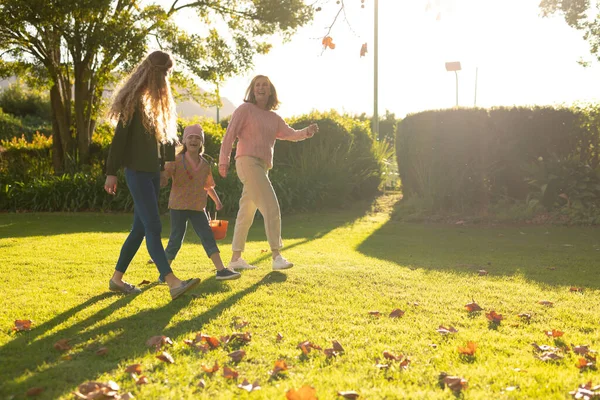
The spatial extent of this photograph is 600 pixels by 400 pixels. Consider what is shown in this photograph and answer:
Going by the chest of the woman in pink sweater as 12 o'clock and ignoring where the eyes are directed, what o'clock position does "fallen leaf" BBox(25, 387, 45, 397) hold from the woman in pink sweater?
The fallen leaf is roughly at 2 o'clock from the woman in pink sweater.

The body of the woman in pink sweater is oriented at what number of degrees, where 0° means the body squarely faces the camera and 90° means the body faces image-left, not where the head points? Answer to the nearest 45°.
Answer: approximately 315°

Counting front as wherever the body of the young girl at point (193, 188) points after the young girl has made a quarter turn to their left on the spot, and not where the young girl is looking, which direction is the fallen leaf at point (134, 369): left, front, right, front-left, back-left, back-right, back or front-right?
back-right

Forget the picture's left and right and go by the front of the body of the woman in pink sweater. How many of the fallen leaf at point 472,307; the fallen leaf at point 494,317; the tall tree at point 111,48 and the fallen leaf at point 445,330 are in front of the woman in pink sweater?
3

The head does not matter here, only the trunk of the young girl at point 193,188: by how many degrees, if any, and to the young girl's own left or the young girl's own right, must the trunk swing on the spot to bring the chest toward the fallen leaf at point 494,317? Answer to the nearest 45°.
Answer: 0° — they already face it

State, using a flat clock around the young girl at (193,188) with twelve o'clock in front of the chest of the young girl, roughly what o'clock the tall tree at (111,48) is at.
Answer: The tall tree is roughly at 7 o'clock from the young girl.

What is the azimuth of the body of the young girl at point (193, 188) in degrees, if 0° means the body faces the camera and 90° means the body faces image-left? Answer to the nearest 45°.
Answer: approximately 315°

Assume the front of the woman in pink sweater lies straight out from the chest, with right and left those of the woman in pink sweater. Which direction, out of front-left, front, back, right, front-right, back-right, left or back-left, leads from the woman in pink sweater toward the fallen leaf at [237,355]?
front-right
